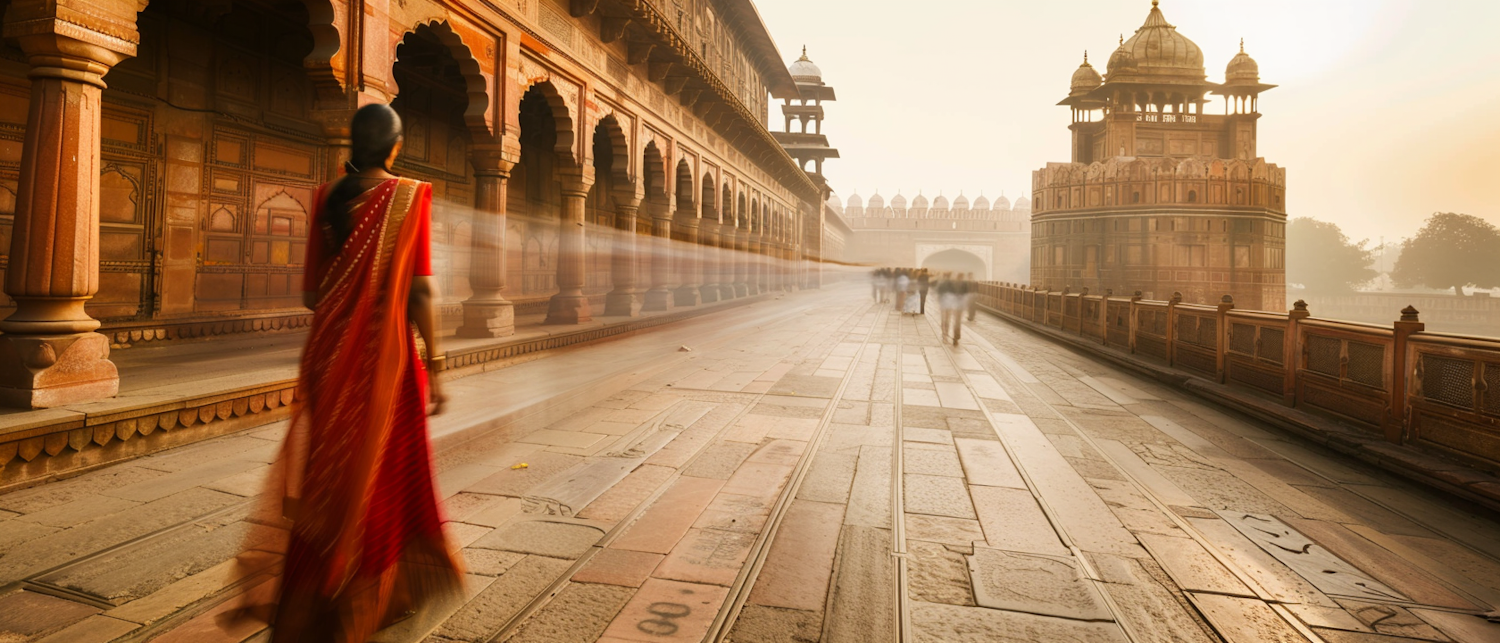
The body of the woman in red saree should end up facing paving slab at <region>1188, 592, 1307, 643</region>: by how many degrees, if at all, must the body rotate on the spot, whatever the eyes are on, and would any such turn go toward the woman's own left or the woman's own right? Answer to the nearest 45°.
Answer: approximately 45° to the woman's own right

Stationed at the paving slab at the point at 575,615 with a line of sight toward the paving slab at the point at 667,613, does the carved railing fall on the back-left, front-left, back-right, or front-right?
front-left

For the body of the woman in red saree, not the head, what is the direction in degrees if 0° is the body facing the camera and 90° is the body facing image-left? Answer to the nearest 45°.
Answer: approximately 225°

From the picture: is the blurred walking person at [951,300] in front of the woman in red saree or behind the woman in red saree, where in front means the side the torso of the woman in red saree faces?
in front
